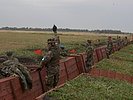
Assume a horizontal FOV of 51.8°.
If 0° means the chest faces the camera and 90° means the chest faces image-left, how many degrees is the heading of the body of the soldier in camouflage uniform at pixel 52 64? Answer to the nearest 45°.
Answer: approximately 90°

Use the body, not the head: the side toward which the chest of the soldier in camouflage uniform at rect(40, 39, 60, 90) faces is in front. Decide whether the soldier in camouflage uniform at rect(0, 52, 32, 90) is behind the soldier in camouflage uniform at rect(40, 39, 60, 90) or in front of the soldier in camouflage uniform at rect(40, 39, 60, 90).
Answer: in front
